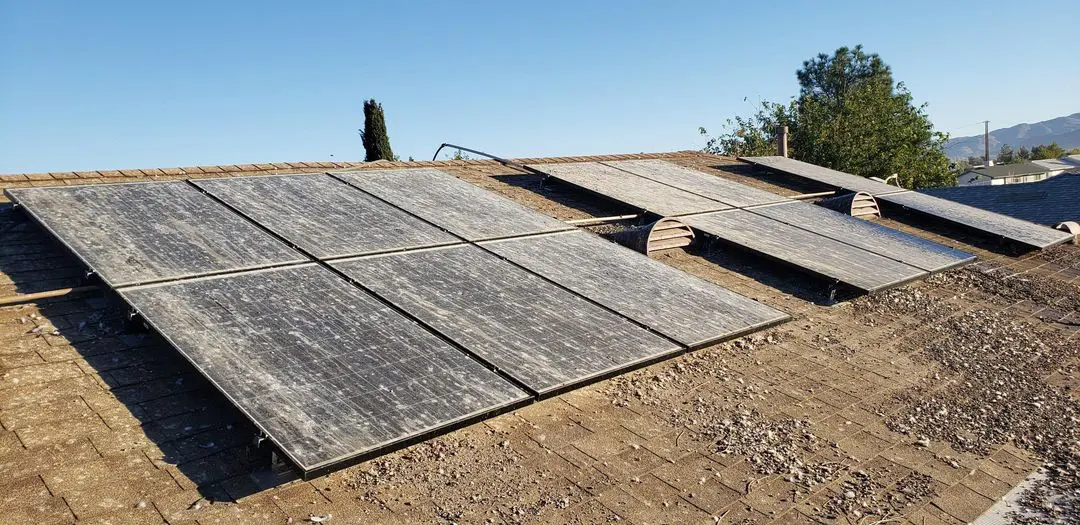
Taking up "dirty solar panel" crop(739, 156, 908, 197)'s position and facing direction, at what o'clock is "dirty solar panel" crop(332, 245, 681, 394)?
"dirty solar panel" crop(332, 245, 681, 394) is roughly at 2 o'clock from "dirty solar panel" crop(739, 156, 908, 197).

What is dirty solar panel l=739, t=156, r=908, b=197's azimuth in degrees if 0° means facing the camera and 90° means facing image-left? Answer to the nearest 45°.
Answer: approximately 315°

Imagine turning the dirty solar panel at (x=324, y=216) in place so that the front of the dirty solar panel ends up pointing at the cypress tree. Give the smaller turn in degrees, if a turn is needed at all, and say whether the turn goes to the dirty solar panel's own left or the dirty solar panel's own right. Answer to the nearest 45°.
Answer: approximately 135° to the dirty solar panel's own left

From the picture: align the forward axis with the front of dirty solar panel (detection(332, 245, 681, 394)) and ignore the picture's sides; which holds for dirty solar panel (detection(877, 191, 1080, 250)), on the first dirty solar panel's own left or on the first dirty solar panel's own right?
on the first dirty solar panel's own left

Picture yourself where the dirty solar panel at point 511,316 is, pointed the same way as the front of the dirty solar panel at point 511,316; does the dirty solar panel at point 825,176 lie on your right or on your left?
on your left

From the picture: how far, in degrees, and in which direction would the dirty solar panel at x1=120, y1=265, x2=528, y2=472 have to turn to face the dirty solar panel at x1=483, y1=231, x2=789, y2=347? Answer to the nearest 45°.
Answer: approximately 90° to its left

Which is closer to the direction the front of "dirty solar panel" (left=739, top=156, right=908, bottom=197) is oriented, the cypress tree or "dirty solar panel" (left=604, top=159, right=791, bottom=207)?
the dirty solar panel

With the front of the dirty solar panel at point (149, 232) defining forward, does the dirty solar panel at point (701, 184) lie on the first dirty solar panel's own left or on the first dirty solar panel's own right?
on the first dirty solar panel's own left
